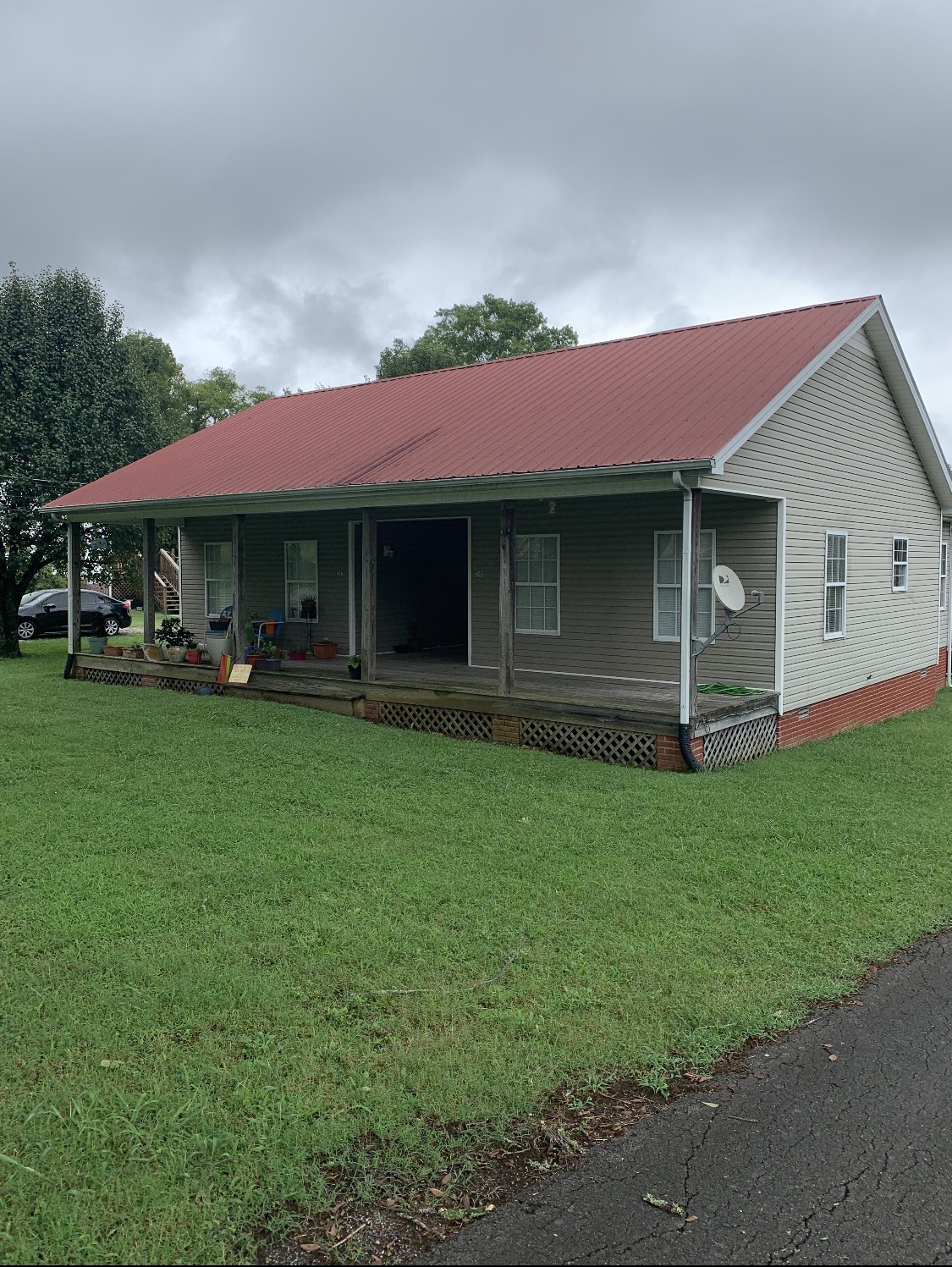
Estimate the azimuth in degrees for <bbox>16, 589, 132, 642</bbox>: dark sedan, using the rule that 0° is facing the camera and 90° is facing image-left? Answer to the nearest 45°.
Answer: approximately 90°

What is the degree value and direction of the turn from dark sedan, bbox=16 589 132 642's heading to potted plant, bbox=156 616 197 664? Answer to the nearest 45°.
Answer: approximately 90° to its left

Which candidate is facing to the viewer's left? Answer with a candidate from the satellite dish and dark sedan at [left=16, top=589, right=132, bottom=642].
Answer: the dark sedan

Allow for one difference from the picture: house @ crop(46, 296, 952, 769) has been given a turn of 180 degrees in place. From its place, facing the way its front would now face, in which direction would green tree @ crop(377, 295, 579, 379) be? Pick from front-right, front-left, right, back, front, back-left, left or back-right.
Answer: front-left

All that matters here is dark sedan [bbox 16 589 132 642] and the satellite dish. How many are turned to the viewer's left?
1

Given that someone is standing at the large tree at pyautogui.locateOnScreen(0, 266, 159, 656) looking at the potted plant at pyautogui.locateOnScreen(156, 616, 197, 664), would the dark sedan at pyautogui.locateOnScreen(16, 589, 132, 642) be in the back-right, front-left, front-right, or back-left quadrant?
back-left
